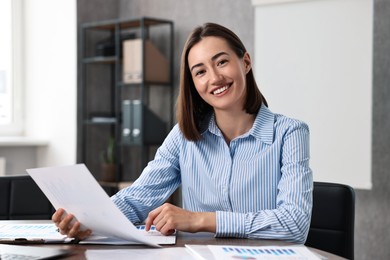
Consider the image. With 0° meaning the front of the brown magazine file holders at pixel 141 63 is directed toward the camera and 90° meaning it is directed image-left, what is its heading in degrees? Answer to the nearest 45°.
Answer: approximately 45°

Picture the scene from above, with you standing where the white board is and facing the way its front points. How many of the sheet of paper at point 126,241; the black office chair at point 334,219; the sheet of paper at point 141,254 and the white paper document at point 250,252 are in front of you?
4

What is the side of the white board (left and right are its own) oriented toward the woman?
front

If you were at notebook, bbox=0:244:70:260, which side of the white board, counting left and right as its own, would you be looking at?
front

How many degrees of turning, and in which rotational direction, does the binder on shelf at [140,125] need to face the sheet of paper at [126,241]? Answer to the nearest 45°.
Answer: approximately 45° to its left

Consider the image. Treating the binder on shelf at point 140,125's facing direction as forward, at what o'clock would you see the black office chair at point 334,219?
The black office chair is roughly at 10 o'clock from the binder on shelf.

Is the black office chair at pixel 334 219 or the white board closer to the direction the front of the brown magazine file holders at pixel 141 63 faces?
the black office chair

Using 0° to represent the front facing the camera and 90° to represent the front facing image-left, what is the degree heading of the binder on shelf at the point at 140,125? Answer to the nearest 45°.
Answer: approximately 45°

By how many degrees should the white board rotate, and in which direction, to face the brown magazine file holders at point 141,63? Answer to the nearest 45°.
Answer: approximately 135° to its right

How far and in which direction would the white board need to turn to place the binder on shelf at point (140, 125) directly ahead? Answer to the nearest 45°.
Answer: approximately 135° to its right
